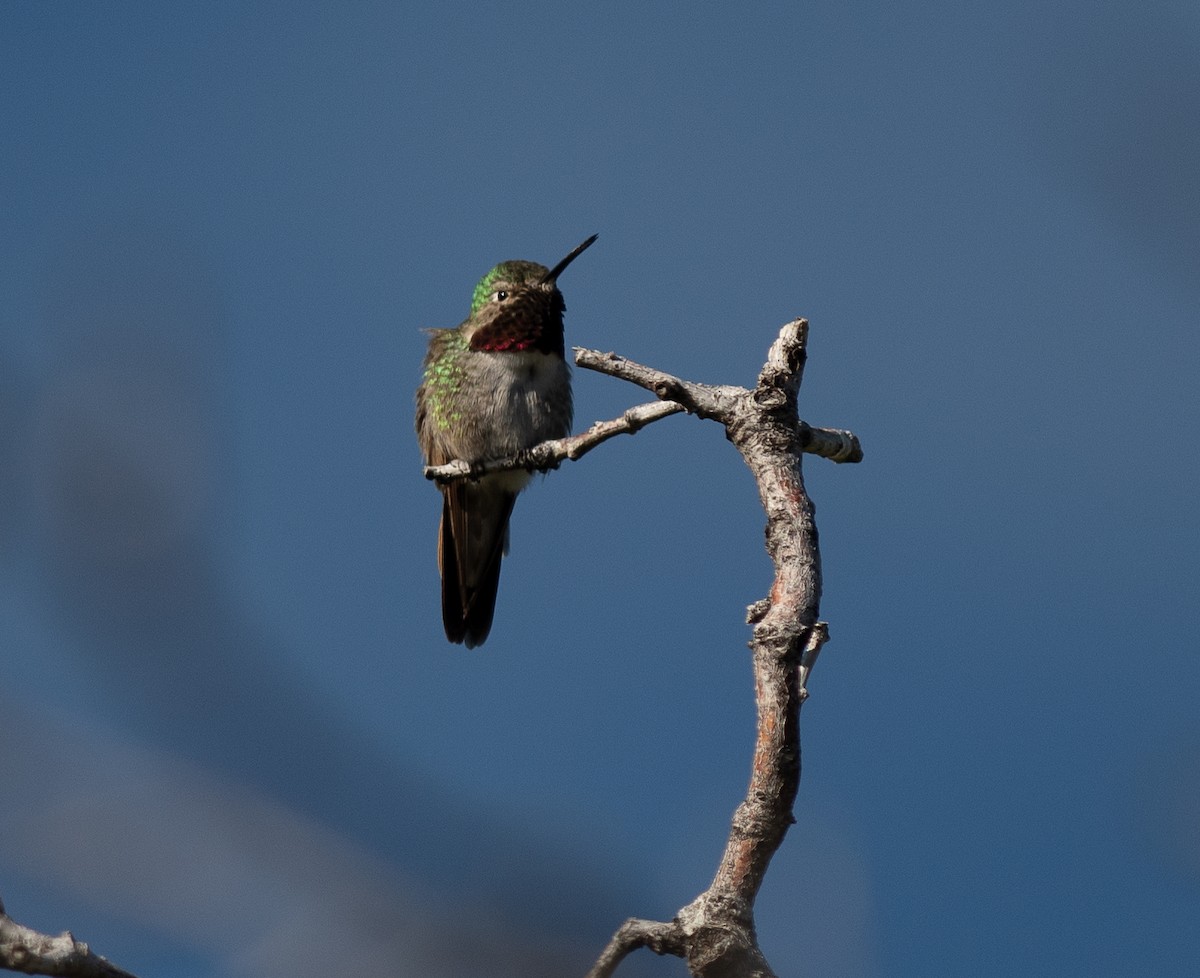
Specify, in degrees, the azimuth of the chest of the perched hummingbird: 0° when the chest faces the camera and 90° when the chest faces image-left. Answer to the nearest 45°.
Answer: approximately 315°

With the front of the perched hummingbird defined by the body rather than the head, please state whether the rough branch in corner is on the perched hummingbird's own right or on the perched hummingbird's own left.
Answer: on the perched hummingbird's own right
